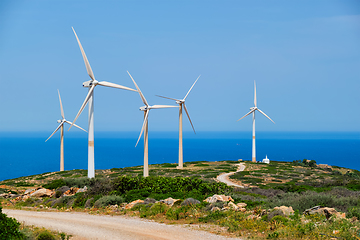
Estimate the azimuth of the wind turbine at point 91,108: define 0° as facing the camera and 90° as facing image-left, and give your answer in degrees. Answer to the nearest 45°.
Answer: approximately 315°

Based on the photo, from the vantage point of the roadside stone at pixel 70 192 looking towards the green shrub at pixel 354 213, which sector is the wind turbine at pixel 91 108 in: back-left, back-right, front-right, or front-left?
back-left

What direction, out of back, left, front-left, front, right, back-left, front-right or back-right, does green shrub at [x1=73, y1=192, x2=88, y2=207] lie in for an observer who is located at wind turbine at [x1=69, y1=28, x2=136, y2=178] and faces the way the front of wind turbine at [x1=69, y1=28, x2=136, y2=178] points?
front-right

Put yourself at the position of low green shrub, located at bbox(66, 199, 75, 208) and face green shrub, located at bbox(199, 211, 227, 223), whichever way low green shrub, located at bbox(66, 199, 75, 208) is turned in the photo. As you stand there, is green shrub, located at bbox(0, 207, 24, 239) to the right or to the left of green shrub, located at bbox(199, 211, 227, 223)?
right

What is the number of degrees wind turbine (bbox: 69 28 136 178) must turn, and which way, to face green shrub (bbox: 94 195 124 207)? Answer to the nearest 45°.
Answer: approximately 45° to its right

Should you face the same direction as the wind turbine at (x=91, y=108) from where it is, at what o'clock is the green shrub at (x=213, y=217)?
The green shrub is roughly at 1 o'clock from the wind turbine.

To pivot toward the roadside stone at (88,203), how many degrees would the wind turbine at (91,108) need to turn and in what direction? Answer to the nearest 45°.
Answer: approximately 45° to its right

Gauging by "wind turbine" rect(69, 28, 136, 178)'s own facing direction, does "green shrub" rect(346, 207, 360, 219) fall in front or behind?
in front

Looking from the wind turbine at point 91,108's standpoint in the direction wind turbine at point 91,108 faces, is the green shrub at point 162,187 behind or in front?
in front

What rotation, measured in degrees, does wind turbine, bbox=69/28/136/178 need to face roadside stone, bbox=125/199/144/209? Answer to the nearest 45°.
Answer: approximately 45° to its right
